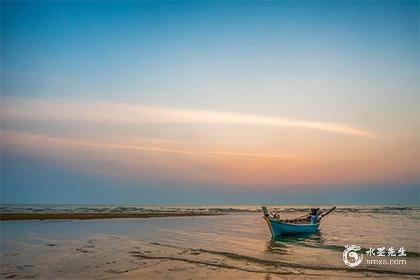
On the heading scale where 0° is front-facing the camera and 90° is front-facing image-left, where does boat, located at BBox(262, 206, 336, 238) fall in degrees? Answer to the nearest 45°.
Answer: approximately 45°
